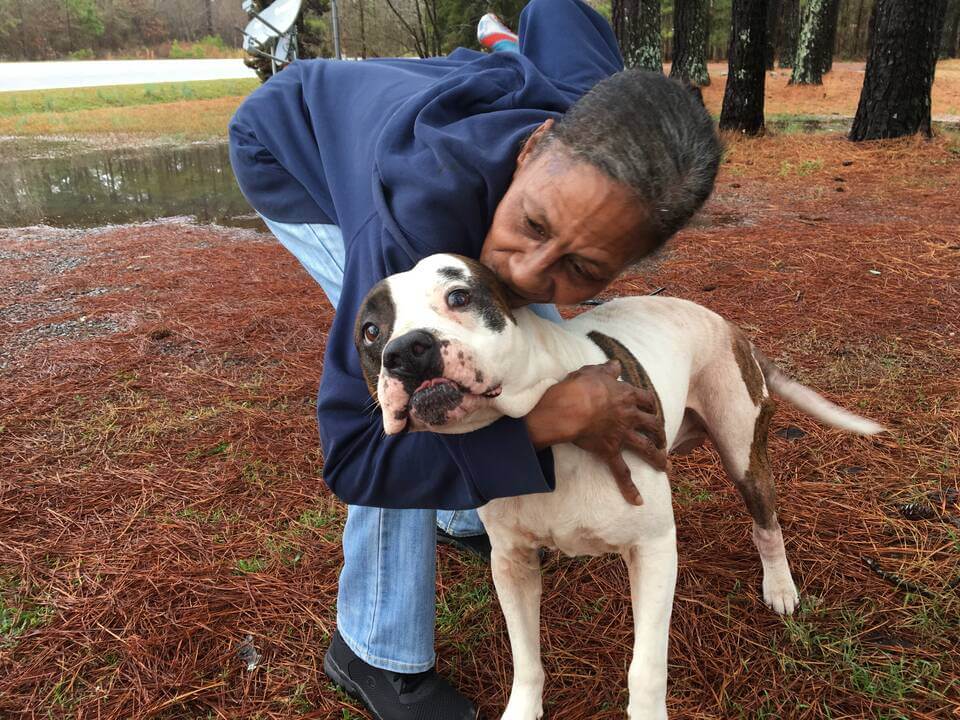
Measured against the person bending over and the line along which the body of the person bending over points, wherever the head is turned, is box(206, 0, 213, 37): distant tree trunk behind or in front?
behind

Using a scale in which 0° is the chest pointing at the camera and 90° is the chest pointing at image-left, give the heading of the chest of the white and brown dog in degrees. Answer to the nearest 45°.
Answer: approximately 45°

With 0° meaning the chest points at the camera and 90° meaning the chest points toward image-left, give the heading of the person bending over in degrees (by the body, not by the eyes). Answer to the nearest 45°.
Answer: approximately 315°

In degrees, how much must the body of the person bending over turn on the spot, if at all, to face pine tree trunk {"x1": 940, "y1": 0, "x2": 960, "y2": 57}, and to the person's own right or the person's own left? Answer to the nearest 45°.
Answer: approximately 90° to the person's own left

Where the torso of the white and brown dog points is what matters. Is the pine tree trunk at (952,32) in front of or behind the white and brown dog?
behind

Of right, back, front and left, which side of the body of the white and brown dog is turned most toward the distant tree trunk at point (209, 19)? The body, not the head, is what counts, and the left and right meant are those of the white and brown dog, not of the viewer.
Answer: right
